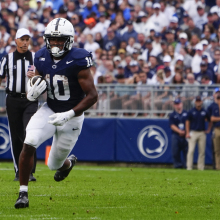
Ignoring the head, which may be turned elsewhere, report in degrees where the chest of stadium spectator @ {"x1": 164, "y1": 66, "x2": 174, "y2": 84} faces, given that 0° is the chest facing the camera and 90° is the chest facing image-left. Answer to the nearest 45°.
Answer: approximately 45°

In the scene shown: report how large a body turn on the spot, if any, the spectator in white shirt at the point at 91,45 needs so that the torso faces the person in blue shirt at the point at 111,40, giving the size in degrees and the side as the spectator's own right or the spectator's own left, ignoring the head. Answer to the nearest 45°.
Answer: approximately 90° to the spectator's own left

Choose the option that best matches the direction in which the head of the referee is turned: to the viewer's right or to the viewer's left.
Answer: to the viewer's right

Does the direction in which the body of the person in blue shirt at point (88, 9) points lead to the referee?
yes

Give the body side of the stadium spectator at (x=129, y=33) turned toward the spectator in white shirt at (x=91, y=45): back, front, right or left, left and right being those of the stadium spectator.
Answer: right

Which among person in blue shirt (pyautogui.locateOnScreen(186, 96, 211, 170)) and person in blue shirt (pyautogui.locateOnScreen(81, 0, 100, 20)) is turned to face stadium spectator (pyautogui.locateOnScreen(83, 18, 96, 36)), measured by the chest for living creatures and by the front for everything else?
person in blue shirt (pyautogui.locateOnScreen(81, 0, 100, 20))

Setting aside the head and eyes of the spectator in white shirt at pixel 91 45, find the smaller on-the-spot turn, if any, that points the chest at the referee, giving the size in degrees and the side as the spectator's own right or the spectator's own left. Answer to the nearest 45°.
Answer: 0° — they already face them

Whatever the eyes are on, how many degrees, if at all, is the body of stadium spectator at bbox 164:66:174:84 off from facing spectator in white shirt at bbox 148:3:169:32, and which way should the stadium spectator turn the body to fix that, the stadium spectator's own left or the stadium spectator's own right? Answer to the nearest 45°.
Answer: approximately 135° to the stadium spectator's own right

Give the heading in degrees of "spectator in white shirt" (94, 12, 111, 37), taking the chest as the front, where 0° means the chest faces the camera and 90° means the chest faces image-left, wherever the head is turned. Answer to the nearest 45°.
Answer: approximately 0°

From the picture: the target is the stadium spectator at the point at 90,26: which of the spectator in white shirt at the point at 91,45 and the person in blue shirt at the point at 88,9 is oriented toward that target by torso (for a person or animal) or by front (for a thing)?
the person in blue shirt
